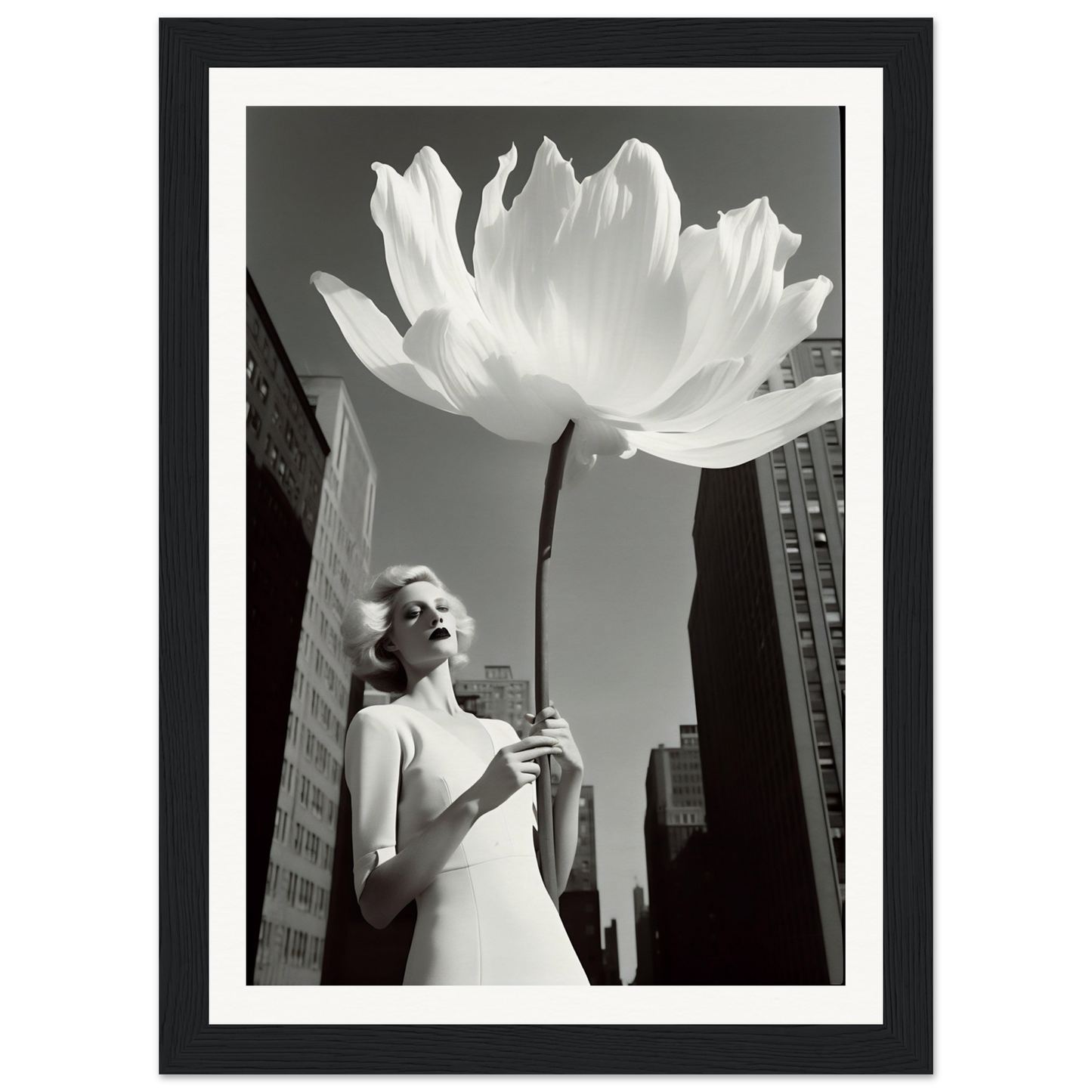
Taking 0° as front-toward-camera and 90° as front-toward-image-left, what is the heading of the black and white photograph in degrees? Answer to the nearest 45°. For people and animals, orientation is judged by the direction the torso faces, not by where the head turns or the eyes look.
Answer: approximately 0°

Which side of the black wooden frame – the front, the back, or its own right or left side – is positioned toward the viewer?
front
